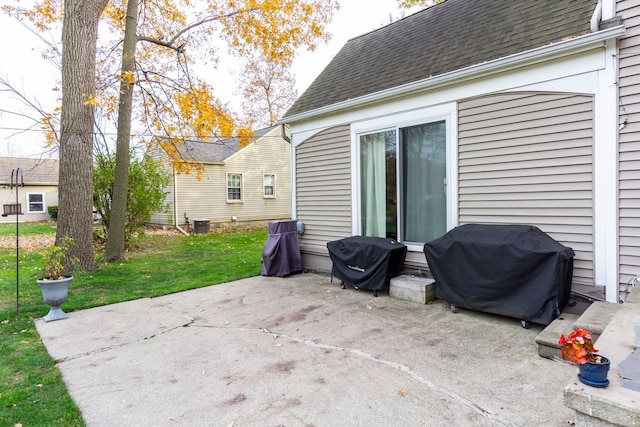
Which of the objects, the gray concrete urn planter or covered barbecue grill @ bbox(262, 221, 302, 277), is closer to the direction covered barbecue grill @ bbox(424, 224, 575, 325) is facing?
the gray concrete urn planter

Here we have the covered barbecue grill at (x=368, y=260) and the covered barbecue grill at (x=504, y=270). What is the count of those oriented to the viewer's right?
0

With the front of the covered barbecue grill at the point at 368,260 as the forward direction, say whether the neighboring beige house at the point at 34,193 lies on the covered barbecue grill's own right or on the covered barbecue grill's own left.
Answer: on the covered barbecue grill's own right

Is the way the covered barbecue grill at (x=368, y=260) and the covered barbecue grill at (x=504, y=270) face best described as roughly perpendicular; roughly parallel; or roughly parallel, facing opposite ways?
roughly parallel

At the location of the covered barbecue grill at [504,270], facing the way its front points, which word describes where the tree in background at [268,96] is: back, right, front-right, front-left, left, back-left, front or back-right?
right

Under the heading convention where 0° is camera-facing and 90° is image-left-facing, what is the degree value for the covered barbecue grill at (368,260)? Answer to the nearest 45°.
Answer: approximately 45°

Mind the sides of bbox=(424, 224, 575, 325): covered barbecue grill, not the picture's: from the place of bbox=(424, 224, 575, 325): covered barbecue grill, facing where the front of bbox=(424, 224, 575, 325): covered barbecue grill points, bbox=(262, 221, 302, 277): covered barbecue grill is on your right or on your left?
on your right

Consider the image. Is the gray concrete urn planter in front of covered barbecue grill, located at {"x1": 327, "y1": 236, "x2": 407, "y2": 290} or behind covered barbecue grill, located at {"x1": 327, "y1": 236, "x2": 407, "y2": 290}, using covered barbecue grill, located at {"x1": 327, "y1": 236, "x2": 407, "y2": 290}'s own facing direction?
in front

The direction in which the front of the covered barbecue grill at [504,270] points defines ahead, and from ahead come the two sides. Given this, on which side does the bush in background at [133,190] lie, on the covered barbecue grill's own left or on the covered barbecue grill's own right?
on the covered barbecue grill's own right

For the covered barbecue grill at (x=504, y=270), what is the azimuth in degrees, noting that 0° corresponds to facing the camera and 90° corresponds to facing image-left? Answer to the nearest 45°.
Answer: approximately 45°
